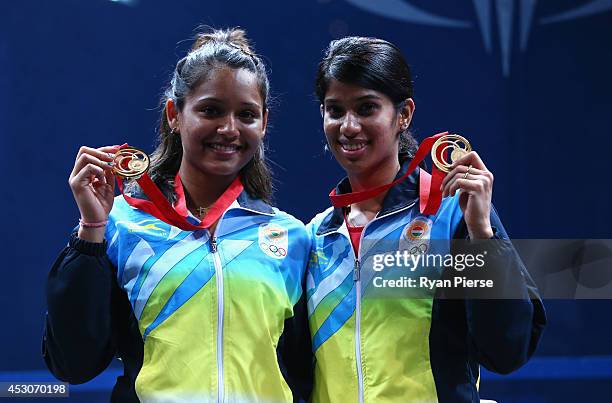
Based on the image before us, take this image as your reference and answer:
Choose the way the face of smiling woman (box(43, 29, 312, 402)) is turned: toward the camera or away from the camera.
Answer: toward the camera

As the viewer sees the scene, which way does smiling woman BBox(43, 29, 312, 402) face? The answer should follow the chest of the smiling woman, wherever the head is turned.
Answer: toward the camera
